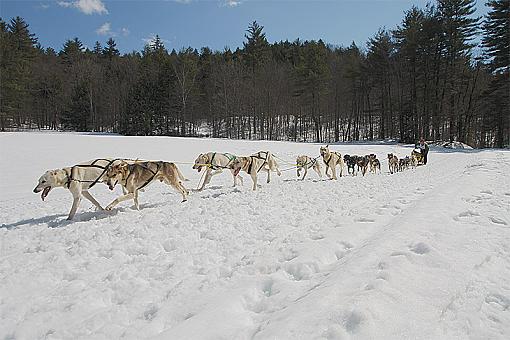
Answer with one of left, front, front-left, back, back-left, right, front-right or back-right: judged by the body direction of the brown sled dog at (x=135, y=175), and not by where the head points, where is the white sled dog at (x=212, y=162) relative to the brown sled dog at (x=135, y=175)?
back-right

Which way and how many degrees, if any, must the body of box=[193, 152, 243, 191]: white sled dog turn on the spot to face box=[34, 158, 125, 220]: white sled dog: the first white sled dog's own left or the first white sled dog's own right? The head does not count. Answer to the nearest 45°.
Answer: approximately 45° to the first white sled dog's own left

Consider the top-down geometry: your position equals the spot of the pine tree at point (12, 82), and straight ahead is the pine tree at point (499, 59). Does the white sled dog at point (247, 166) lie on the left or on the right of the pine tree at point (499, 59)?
right

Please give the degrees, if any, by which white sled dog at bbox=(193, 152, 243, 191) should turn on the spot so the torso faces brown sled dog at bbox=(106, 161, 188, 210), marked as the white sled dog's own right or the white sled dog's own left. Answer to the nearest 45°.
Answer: approximately 45° to the white sled dog's own left

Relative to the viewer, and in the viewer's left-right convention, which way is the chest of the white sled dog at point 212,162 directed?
facing to the left of the viewer

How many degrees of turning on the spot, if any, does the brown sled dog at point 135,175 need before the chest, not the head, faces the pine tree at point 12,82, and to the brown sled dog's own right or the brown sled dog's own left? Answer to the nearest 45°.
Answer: approximately 90° to the brown sled dog's own right

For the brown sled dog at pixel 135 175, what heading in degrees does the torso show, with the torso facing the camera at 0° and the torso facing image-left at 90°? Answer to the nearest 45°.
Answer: approximately 90°

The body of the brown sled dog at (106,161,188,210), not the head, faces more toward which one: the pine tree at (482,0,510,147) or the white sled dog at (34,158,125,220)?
the white sled dog

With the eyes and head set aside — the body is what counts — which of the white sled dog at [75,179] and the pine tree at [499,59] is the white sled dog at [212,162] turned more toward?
the white sled dog

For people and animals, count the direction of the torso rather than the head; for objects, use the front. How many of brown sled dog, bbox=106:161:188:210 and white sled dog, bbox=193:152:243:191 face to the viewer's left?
2
